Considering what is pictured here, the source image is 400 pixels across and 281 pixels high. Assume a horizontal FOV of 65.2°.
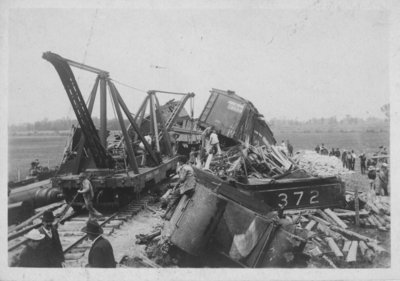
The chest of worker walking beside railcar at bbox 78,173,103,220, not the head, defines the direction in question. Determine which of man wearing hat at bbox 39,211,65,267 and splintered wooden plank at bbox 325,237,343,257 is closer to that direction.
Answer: the man wearing hat
